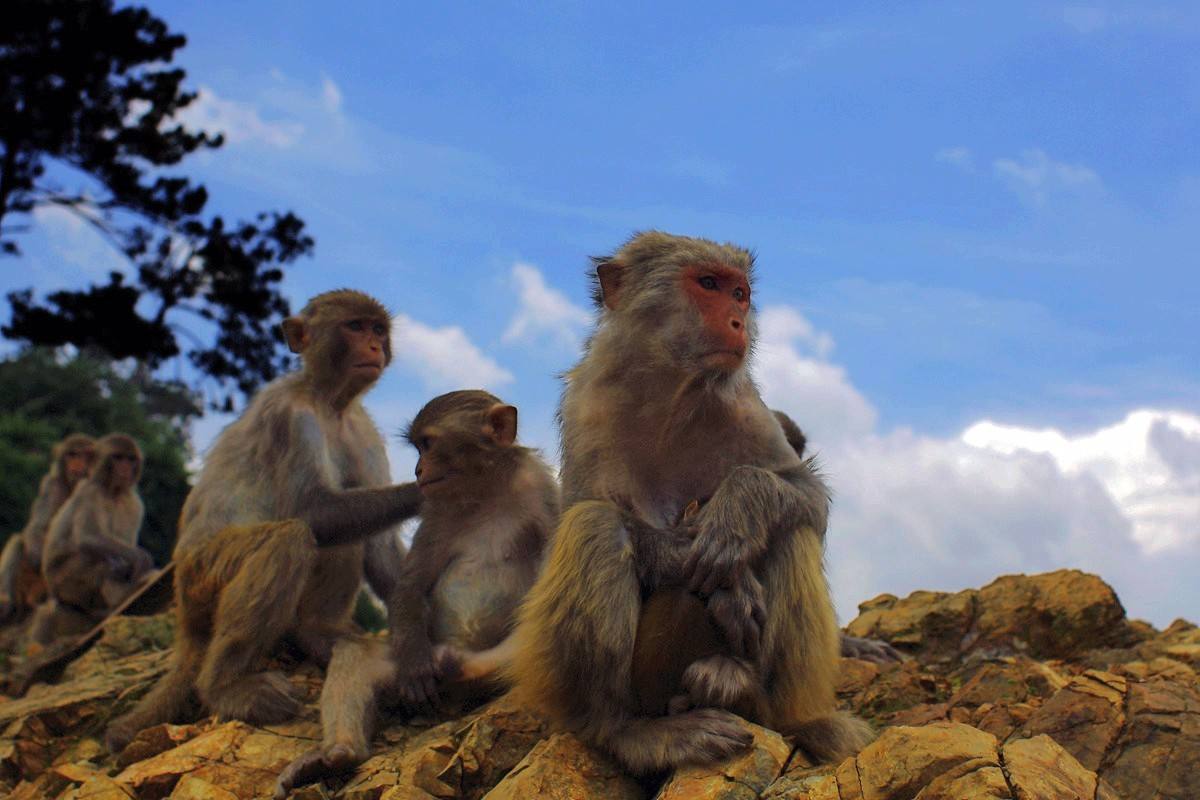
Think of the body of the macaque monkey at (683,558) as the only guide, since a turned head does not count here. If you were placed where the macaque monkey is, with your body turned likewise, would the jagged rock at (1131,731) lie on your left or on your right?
on your left

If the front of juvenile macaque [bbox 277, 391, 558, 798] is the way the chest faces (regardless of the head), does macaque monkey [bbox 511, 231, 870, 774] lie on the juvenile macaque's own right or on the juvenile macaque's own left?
on the juvenile macaque's own left

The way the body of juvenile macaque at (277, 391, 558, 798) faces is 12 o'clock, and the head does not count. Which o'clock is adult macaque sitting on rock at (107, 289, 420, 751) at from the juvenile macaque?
The adult macaque sitting on rock is roughly at 3 o'clock from the juvenile macaque.

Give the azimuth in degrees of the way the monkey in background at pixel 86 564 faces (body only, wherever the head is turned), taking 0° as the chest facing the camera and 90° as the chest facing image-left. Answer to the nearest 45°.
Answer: approximately 315°
